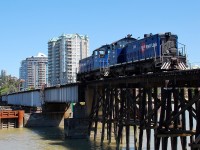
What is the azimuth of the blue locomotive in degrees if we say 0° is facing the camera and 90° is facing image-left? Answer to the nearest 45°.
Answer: approximately 315°
